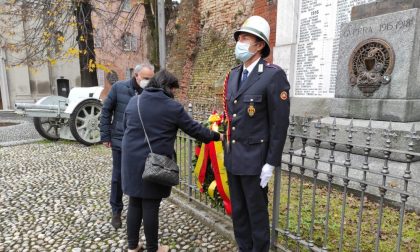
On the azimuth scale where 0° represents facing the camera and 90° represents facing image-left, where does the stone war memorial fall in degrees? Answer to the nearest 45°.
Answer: approximately 45°

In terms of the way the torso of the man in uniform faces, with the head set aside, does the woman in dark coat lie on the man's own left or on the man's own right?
on the man's own right

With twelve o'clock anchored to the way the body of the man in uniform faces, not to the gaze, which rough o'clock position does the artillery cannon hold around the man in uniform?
The artillery cannon is roughly at 3 o'clock from the man in uniform.

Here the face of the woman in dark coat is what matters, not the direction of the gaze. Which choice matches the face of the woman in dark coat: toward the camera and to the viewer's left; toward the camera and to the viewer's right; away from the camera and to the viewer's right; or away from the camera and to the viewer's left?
away from the camera and to the viewer's right

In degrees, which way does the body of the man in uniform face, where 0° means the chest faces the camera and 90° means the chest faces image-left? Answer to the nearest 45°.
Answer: approximately 45°

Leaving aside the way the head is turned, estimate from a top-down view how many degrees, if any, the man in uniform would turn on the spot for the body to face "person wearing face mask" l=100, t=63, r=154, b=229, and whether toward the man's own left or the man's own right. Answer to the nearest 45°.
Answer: approximately 90° to the man's own right
